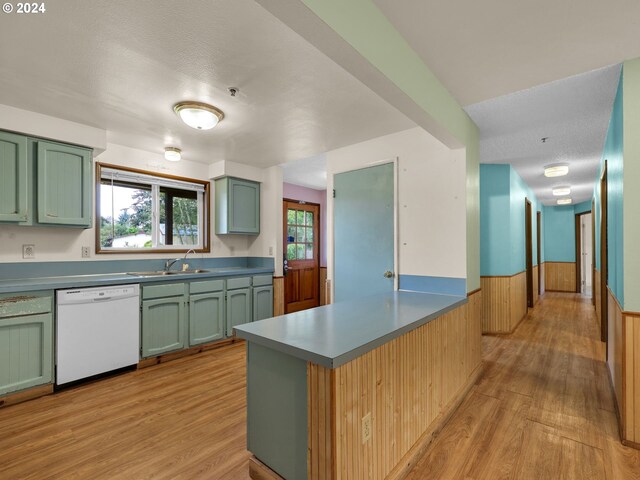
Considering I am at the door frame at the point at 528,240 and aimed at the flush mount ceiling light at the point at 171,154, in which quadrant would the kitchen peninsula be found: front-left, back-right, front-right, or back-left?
front-left

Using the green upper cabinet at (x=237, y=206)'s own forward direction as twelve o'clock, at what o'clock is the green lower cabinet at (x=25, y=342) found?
The green lower cabinet is roughly at 3 o'clock from the green upper cabinet.

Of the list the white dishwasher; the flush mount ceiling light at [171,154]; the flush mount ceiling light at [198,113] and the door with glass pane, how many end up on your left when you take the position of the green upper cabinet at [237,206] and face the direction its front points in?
1

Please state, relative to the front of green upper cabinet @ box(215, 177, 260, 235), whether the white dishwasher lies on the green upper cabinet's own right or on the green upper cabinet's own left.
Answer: on the green upper cabinet's own right

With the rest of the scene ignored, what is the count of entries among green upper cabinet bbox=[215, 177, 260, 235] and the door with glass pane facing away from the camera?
0

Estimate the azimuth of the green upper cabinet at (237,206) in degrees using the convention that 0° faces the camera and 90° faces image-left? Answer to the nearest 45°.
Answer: approximately 315°

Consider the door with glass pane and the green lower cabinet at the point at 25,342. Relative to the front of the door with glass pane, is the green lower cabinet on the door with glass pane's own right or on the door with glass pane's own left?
on the door with glass pane's own right

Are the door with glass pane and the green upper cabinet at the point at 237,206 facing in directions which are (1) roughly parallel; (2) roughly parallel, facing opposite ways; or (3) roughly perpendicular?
roughly parallel

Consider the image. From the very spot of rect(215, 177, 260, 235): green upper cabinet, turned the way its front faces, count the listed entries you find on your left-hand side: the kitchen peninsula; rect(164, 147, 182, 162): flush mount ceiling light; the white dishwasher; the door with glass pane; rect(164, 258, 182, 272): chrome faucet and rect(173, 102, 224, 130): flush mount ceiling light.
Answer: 1

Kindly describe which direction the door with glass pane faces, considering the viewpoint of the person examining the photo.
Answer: facing the viewer and to the right of the viewer

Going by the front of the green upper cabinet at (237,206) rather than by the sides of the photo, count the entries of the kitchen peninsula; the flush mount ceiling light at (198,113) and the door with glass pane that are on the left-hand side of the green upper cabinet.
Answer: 1

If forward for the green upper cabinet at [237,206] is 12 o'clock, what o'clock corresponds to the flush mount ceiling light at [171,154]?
The flush mount ceiling light is roughly at 3 o'clock from the green upper cabinet.
